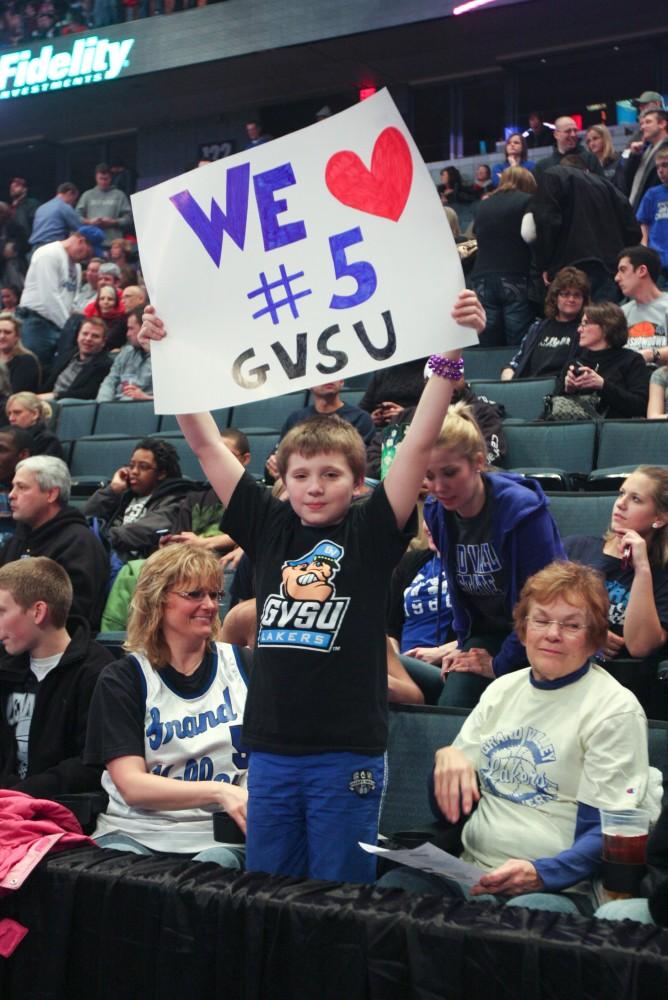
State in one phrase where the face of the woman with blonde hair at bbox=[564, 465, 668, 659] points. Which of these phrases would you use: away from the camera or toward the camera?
toward the camera

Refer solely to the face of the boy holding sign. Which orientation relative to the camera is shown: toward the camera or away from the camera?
toward the camera

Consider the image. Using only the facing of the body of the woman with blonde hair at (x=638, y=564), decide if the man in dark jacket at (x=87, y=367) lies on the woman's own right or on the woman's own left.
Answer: on the woman's own right

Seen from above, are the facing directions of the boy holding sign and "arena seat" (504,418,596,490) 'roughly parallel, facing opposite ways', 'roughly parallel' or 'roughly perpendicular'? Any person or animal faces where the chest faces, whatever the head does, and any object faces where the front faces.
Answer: roughly parallel

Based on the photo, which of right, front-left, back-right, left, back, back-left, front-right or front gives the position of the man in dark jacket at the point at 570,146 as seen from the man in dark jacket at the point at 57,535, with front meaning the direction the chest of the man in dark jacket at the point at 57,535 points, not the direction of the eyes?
back

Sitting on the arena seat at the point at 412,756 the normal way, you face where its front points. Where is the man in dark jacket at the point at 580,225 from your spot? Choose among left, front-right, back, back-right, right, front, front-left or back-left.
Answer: back

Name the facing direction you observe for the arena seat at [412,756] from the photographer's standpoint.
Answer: facing the viewer

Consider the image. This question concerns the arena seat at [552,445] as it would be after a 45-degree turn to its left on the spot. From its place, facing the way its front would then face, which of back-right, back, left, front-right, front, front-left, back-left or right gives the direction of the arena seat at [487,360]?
back-left

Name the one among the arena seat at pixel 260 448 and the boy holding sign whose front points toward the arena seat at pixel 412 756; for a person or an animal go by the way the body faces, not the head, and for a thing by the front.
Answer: the arena seat at pixel 260 448

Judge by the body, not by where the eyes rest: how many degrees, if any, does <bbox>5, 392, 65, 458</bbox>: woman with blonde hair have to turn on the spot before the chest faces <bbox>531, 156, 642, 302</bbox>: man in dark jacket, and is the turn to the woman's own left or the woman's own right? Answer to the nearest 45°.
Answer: approximately 135° to the woman's own left

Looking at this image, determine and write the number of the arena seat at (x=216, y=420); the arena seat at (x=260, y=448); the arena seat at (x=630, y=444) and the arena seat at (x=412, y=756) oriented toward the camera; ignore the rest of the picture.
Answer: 4

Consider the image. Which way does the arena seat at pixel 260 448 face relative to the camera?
toward the camera

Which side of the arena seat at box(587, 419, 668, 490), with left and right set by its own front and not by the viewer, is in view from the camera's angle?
front

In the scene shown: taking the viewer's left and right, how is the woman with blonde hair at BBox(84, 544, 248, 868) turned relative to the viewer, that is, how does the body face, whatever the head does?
facing the viewer and to the right of the viewer

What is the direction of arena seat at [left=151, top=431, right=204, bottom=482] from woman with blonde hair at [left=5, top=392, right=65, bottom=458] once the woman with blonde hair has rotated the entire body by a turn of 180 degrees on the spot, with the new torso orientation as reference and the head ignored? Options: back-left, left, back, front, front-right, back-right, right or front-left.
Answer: front-right

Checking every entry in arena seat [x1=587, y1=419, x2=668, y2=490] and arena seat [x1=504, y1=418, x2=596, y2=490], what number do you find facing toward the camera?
2

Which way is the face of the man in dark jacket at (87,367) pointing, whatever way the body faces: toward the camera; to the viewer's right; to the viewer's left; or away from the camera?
toward the camera

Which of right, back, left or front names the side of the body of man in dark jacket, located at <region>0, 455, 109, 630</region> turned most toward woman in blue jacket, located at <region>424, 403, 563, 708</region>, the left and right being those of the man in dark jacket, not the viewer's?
left

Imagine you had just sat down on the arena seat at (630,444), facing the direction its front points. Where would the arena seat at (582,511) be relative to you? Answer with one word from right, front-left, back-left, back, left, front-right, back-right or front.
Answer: front

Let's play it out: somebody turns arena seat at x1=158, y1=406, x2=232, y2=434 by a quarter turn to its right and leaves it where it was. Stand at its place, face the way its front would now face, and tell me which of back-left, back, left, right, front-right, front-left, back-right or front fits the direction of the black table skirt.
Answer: left

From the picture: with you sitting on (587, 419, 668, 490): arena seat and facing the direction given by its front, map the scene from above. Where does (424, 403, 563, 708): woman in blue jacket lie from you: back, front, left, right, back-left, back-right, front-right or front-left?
front
